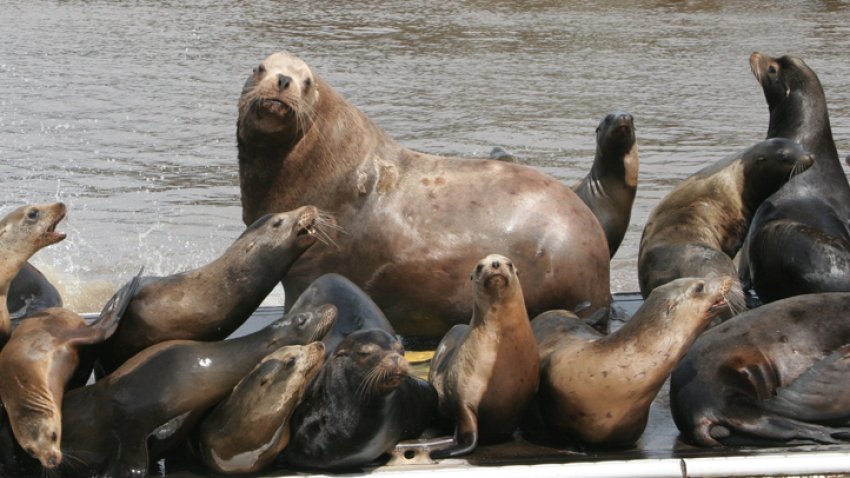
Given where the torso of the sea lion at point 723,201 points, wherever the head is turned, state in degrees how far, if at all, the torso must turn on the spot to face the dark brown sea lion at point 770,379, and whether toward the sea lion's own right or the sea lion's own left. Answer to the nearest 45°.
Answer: approximately 90° to the sea lion's own right

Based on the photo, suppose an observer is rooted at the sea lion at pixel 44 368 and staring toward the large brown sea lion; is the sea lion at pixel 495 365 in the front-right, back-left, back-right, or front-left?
front-right

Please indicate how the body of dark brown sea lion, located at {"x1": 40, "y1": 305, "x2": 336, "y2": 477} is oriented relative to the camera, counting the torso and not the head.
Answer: to the viewer's right

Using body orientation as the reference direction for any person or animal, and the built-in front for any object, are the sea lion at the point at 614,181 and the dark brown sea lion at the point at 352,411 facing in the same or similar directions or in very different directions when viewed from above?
same or similar directions

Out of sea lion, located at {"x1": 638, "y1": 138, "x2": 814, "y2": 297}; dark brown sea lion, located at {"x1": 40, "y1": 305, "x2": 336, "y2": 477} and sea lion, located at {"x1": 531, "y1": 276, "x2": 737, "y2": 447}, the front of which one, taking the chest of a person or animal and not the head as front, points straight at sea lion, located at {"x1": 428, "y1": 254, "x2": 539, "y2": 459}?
the dark brown sea lion

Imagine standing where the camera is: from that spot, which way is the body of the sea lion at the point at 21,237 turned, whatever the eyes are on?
to the viewer's right

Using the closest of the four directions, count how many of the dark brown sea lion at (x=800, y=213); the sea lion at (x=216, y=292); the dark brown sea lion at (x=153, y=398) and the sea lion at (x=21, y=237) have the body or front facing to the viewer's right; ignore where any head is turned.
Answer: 3

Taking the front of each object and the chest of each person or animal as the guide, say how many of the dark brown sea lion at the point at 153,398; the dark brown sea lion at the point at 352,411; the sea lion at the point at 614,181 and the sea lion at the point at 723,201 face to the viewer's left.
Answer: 0

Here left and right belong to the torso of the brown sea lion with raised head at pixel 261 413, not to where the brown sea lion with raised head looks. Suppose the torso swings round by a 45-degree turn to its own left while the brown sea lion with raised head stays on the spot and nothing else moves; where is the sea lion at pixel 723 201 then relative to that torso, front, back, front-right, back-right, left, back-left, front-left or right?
front

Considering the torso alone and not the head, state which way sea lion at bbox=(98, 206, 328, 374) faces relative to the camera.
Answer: to the viewer's right

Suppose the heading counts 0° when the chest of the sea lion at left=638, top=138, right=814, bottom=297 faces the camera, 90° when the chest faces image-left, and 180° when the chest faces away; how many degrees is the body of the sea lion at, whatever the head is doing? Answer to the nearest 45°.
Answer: approximately 270°

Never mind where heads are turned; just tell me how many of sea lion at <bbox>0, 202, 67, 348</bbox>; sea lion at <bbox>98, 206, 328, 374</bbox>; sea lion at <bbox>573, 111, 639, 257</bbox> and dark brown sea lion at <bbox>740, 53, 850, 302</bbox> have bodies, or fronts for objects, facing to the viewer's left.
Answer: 1

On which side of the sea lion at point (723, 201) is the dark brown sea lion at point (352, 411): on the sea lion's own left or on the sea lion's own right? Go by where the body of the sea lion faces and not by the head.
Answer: on the sea lion's own right

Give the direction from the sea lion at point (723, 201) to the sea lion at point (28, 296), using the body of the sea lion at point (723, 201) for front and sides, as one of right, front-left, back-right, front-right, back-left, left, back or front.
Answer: back-right

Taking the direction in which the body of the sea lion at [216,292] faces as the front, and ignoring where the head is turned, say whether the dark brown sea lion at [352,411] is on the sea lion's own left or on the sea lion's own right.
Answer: on the sea lion's own right

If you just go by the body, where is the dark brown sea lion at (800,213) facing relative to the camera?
to the viewer's left

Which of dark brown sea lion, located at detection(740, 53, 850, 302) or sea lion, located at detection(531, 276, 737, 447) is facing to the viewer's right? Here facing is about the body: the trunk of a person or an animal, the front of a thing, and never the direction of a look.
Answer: the sea lion
